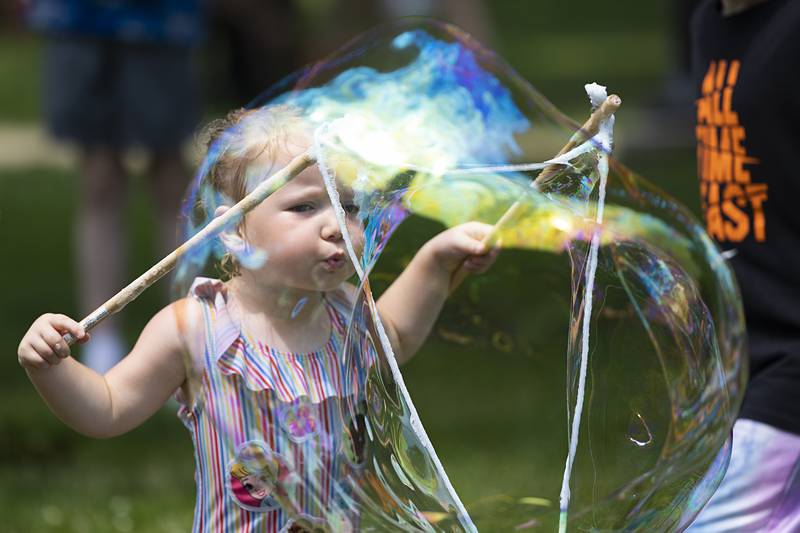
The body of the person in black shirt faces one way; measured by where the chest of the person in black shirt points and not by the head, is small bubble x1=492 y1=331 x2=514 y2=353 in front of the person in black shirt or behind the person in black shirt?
in front

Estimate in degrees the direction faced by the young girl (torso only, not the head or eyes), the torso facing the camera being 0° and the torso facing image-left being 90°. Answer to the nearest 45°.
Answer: approximately 315°

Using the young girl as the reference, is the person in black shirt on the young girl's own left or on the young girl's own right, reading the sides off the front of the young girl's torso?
on the young girl's own left

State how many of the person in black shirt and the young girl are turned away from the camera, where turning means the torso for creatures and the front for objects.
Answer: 0

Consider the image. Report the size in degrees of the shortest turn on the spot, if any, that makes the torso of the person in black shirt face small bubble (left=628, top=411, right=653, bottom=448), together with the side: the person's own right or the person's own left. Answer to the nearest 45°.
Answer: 0° — they already face it

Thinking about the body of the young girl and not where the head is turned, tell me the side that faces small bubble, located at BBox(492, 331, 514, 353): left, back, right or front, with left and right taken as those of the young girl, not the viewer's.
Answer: left

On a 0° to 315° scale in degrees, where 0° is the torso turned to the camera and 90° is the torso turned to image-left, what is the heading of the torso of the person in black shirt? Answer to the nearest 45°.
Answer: approximately 45°
